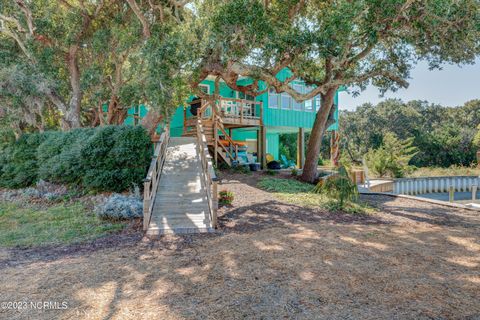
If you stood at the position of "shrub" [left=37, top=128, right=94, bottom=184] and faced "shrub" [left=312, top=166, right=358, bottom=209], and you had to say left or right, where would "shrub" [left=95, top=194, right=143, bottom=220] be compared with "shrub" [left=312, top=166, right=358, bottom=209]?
right

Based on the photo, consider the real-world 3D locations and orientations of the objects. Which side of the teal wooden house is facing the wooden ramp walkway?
front

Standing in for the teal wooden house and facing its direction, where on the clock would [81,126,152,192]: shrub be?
The shrub is roughly at 1 o'clock from the teal wooden house.

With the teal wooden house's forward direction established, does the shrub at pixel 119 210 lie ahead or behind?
ahead

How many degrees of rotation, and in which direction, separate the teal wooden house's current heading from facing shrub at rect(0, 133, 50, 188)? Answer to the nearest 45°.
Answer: approximately 45° to its right

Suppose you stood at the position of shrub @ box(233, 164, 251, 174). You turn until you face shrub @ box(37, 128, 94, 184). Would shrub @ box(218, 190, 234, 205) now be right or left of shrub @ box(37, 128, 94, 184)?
left

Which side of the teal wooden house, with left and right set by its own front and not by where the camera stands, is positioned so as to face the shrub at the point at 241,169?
front

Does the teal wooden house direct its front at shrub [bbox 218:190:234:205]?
yes

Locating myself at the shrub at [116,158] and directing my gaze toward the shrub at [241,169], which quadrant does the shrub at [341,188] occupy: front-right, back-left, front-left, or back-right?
front-right

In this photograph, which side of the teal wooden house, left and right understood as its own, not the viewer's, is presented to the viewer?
front

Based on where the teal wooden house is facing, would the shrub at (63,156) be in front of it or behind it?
in front
